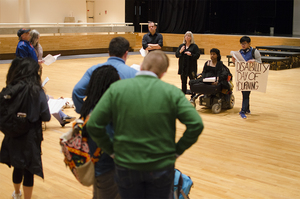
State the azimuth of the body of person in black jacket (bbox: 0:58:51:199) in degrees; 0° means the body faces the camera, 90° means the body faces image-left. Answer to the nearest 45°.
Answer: approximately 225°

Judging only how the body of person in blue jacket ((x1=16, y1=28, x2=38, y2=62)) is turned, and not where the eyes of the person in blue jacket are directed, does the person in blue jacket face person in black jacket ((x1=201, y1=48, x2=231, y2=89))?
yes

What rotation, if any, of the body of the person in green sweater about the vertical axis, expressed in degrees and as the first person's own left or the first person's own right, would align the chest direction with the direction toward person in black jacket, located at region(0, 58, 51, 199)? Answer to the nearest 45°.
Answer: approximately 45° to the first person's own left

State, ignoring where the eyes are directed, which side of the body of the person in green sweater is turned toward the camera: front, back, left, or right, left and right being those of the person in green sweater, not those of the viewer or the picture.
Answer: back

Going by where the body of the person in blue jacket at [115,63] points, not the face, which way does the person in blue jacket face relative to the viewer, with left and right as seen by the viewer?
facing away from the viewer and to the right of the viewer

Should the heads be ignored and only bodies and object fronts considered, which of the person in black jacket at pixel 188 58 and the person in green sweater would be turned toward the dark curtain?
the person in green sweater

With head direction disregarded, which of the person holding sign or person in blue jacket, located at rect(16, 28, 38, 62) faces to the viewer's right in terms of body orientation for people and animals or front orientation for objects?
the person in blue jacket

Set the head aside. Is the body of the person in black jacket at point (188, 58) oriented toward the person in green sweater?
yes

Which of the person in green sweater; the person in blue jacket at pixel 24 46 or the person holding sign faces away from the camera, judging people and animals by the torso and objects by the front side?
the person in green sweater
